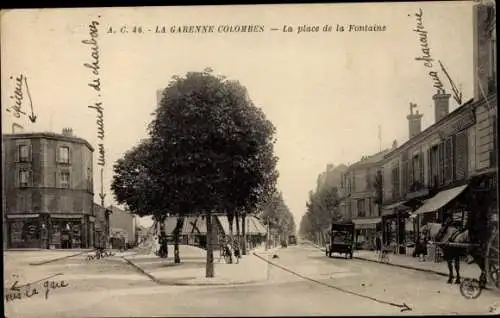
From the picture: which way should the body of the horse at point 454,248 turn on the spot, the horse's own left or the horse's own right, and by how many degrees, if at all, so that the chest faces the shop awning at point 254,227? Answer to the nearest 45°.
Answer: approximately 45° to the horse's own right

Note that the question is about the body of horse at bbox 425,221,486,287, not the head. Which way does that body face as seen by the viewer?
to the viewer's left

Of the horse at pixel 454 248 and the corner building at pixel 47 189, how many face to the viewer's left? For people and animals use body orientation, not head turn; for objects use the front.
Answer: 1

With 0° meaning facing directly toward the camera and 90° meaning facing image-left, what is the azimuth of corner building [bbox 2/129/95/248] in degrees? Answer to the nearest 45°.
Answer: approximately 0°

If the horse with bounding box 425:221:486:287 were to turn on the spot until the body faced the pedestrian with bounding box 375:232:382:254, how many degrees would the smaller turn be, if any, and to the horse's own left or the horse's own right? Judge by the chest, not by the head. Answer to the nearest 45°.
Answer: approximately 45° to the horse's own right
